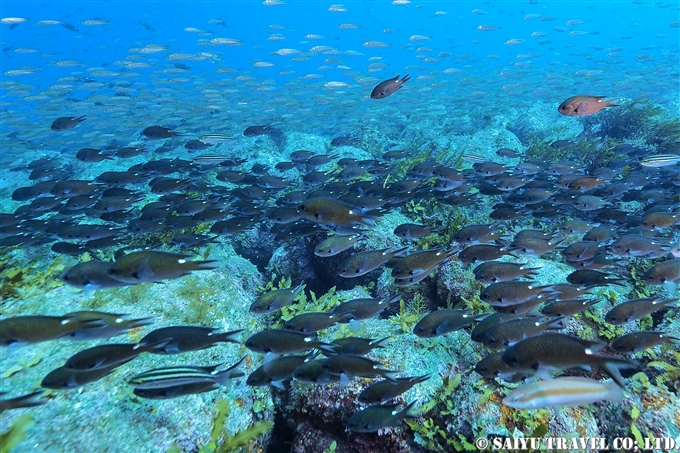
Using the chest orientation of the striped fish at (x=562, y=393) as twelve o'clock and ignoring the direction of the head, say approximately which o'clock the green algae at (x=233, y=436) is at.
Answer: The green algae is roughly at 11 o'clock from the striped fish.

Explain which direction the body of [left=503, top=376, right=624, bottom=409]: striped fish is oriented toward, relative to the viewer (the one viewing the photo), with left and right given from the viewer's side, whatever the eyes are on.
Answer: facing to the left of the viewer

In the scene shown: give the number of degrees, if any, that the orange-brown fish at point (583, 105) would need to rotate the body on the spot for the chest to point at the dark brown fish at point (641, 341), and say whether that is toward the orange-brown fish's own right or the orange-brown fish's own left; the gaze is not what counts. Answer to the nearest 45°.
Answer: approximately 90° to the orange-brown fish's own left

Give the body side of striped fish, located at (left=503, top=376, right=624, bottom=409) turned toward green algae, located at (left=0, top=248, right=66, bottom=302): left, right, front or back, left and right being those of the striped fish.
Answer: front

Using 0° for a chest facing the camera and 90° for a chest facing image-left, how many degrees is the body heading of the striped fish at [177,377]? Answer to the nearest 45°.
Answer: approximately 90°

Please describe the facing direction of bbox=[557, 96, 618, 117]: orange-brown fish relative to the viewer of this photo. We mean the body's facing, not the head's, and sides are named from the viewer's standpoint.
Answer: facing to the left of the viewer

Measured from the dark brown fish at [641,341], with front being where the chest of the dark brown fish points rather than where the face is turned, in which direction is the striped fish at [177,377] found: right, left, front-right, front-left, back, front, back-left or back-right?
front-left

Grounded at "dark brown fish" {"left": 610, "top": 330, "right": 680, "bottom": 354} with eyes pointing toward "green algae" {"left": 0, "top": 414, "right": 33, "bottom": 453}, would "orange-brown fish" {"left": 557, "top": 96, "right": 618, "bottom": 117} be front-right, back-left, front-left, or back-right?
back-right

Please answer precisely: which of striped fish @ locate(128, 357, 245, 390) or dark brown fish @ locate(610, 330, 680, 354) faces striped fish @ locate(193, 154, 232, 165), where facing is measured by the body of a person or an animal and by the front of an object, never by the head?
the dark brown fish

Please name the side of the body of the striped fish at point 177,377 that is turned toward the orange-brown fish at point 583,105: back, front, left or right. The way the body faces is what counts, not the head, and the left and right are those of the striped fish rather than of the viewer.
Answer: back

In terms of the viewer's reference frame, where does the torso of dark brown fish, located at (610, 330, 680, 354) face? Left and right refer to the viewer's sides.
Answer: facing to the left of the viewer
